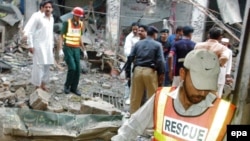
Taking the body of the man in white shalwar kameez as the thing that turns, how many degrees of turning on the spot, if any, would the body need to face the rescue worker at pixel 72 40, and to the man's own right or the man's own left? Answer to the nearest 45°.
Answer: approximately 45° to the man's own left

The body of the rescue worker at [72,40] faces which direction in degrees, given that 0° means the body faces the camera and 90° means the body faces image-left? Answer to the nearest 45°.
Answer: approximately 315°

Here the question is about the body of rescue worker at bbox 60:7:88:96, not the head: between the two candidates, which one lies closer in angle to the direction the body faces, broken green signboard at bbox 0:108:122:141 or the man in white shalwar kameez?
the broken green signboard

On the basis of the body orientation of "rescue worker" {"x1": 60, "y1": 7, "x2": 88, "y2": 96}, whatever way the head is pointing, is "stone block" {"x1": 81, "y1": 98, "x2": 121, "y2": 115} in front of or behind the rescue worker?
in front

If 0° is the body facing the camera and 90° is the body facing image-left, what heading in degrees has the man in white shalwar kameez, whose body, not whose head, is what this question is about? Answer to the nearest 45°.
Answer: approximately 315°

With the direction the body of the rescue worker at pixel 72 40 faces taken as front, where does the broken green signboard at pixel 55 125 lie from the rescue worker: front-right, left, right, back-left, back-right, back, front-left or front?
front-right
